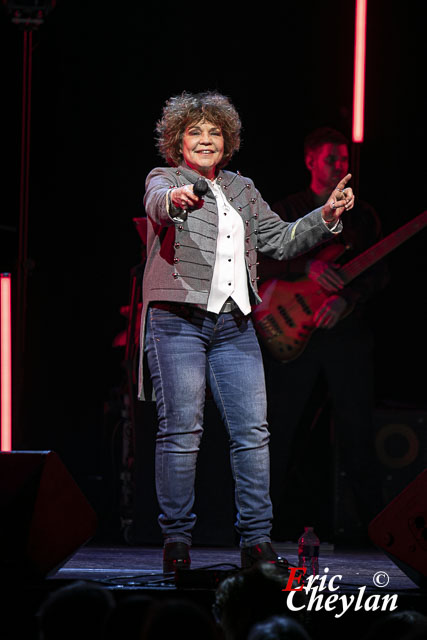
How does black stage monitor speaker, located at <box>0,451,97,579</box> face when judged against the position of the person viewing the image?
facing away from the viewer and to the right of the viewer

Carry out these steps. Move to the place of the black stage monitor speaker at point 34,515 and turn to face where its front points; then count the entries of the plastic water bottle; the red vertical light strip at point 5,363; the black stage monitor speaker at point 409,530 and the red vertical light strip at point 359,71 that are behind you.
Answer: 0

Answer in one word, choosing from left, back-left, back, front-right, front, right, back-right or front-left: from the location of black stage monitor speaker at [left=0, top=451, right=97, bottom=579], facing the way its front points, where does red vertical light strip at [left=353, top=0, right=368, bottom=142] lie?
front

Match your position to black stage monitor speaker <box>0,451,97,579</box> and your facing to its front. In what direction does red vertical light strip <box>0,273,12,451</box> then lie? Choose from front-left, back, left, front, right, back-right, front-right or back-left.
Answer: front-left

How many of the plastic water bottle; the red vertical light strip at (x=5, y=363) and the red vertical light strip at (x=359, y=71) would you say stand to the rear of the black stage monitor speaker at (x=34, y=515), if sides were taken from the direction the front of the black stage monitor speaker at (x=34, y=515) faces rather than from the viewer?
0

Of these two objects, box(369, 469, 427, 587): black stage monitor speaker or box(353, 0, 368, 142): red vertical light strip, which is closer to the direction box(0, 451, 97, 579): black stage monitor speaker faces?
the red vertical light strip

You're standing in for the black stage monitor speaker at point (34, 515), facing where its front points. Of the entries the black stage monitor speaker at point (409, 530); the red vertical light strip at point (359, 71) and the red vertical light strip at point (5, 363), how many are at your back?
0

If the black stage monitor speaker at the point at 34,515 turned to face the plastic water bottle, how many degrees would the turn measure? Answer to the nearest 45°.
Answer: approximately 45° to its right

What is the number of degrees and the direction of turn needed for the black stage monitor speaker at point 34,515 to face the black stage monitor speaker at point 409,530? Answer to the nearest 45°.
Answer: approximately 45° to its right
